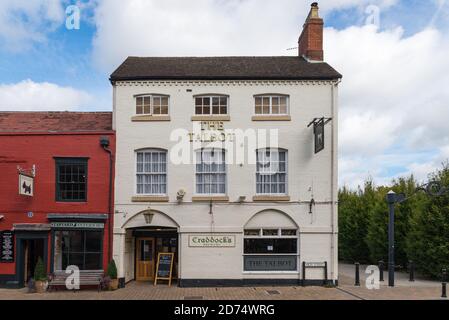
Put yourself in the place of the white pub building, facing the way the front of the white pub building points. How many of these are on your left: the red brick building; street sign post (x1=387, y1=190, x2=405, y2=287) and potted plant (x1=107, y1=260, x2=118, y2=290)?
1

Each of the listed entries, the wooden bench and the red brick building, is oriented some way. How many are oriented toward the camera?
2

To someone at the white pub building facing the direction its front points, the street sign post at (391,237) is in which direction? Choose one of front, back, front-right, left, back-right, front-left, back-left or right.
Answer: left

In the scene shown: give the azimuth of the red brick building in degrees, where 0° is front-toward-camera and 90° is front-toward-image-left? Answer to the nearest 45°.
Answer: approximately 0°

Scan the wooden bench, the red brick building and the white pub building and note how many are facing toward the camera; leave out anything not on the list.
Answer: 3

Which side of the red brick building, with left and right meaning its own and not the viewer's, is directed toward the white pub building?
left

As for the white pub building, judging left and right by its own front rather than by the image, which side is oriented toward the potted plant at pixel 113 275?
right

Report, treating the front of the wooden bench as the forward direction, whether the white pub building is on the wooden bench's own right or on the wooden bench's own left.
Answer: on the wooden bench's own left

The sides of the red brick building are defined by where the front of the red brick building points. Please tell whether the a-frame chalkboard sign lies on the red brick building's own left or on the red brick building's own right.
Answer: on the red brick building's own left
